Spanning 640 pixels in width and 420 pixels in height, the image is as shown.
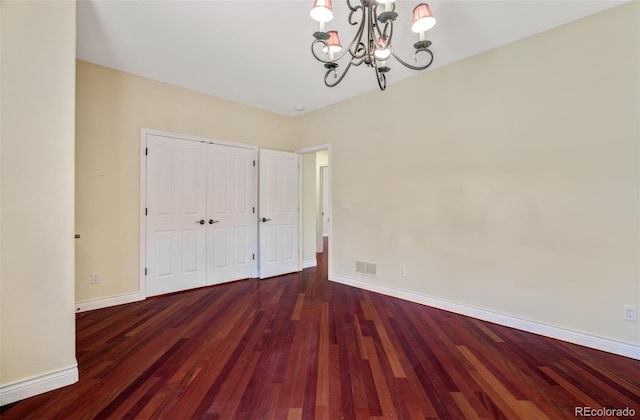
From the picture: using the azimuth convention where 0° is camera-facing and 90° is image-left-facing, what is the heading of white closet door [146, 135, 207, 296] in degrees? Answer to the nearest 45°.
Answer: approximately 315°

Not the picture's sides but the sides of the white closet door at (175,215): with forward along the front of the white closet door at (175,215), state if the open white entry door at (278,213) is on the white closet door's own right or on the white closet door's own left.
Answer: on the white closet door's own left

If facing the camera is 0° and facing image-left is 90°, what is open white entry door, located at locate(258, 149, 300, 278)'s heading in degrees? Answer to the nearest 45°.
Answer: approximately 315°

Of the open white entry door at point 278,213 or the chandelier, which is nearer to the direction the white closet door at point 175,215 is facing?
the chandelier

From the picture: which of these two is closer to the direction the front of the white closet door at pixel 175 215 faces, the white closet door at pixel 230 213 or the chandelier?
the chandelier

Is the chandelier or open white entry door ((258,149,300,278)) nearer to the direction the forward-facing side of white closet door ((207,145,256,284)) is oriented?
the chandelier

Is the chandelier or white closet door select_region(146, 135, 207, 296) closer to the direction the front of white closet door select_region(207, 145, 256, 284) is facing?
the chandelier

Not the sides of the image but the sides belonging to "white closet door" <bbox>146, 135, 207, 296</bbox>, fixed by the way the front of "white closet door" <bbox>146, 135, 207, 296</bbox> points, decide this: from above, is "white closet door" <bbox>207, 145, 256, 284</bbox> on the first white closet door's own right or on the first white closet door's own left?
on the first white closet door's own left

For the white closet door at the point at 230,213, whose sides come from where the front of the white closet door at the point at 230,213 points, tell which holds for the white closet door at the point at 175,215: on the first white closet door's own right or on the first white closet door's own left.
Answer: on the first white closet door's own right
